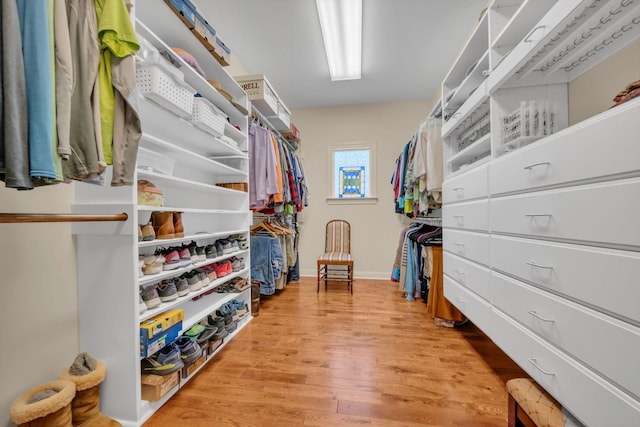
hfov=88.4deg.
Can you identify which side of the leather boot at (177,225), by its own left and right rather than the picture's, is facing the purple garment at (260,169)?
left

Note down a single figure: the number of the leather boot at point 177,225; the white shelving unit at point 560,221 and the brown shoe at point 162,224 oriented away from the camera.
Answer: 0

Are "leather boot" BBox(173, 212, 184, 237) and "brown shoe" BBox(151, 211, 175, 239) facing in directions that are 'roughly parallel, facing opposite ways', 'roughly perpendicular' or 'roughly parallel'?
roughly parallel

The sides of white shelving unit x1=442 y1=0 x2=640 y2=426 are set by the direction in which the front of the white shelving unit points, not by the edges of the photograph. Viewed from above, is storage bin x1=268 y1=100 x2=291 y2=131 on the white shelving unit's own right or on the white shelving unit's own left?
on the white shelving unit's own right

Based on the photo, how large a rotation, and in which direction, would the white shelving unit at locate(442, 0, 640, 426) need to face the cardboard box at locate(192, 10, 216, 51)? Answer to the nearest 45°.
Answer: approximately 45° to its right

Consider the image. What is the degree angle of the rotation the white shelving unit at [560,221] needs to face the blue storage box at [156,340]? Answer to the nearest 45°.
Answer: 0° — it already faces it

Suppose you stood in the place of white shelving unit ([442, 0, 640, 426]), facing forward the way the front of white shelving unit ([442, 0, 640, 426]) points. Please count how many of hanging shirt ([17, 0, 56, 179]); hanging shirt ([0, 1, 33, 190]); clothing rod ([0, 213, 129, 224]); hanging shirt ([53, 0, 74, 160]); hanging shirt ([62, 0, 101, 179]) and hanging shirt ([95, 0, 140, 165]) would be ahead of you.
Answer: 6

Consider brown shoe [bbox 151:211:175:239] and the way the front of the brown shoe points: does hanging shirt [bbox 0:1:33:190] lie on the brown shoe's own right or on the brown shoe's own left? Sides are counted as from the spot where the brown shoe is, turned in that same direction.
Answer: on the brown shoe's own right

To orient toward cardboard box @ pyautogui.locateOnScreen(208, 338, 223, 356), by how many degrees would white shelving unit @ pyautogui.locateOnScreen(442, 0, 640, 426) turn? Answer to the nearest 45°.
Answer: approximately 45° to its right

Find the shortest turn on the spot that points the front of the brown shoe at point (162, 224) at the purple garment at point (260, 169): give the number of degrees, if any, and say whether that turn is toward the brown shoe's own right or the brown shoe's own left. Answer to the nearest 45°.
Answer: approximately 90° to the brown shoe's own left
